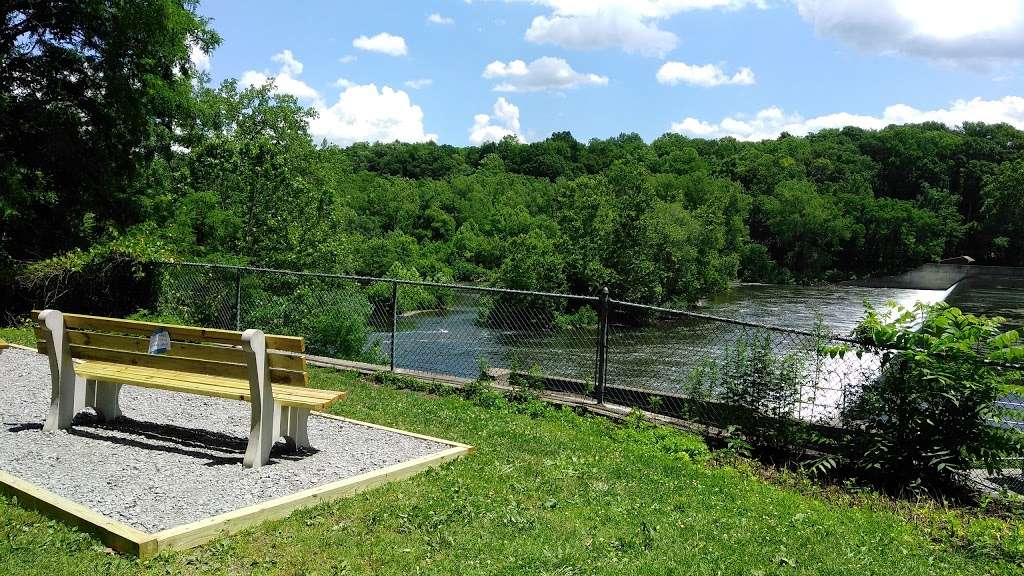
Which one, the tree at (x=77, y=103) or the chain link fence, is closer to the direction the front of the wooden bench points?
the chain link fence

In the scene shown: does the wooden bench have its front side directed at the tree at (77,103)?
no
